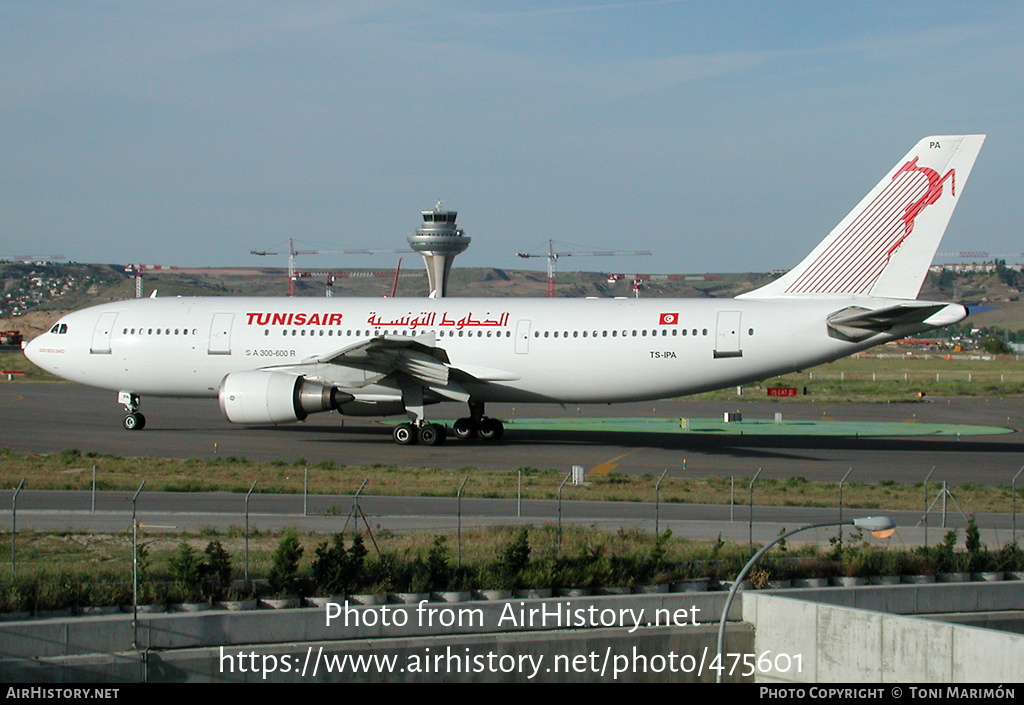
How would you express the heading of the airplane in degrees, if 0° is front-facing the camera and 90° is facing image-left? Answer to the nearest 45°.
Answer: approximately 90°

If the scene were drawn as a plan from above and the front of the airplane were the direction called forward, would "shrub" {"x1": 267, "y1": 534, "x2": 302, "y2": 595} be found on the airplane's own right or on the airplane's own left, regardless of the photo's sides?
on the airplane's own left

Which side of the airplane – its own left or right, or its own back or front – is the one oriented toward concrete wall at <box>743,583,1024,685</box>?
left

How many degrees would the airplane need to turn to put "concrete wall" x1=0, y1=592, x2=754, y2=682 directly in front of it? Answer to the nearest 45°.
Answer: approximately 90° to its left
